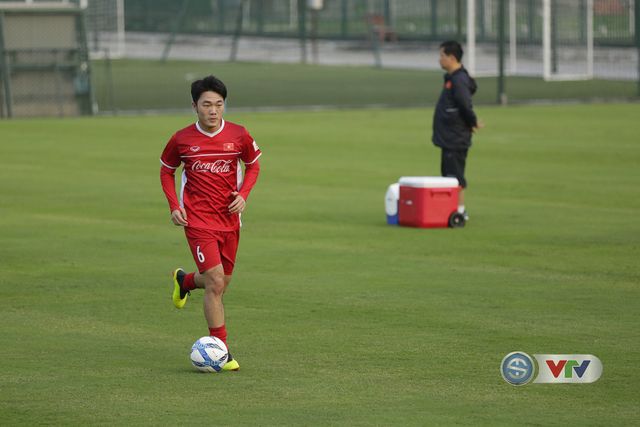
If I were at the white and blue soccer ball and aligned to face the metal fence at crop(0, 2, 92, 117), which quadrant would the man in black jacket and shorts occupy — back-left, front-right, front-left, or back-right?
front-right

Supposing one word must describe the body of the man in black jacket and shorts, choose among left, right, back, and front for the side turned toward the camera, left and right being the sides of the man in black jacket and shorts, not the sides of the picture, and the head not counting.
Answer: left

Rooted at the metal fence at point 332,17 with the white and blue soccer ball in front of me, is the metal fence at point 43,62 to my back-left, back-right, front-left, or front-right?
front-right
